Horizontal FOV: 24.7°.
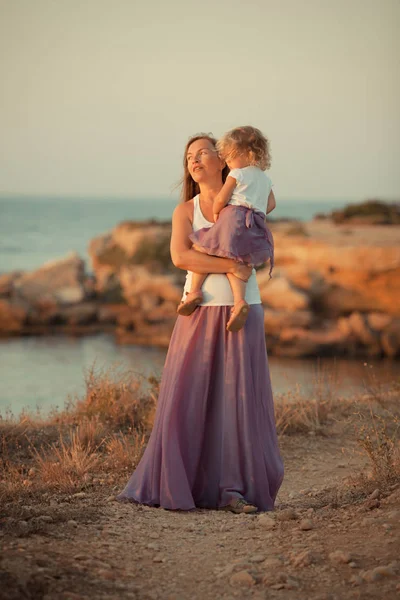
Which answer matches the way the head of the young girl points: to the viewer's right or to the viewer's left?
to the viewer's left

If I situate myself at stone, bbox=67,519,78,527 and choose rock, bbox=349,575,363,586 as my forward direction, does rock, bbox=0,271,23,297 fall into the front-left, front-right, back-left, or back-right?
back-left

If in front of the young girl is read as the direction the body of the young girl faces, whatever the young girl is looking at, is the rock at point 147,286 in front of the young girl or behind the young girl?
in front

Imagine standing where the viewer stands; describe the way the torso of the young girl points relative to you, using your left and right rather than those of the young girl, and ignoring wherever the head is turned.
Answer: facing away from the viewer and to the left of the viewer

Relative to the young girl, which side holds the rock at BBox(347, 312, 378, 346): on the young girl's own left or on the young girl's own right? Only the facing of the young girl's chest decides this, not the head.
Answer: on the young girl's own right

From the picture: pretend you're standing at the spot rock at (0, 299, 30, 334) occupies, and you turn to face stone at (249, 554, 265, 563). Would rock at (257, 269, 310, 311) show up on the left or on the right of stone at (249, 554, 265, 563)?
left

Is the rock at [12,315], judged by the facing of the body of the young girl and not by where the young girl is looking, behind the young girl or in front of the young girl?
in front
